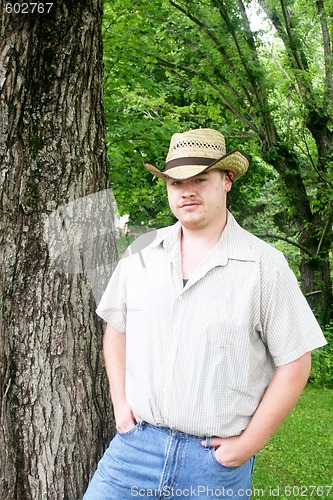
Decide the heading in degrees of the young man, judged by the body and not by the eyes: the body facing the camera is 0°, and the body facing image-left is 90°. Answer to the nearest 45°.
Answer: approximately 45°

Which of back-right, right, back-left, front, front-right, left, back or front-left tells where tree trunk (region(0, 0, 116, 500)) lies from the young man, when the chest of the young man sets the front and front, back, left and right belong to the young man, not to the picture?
right
